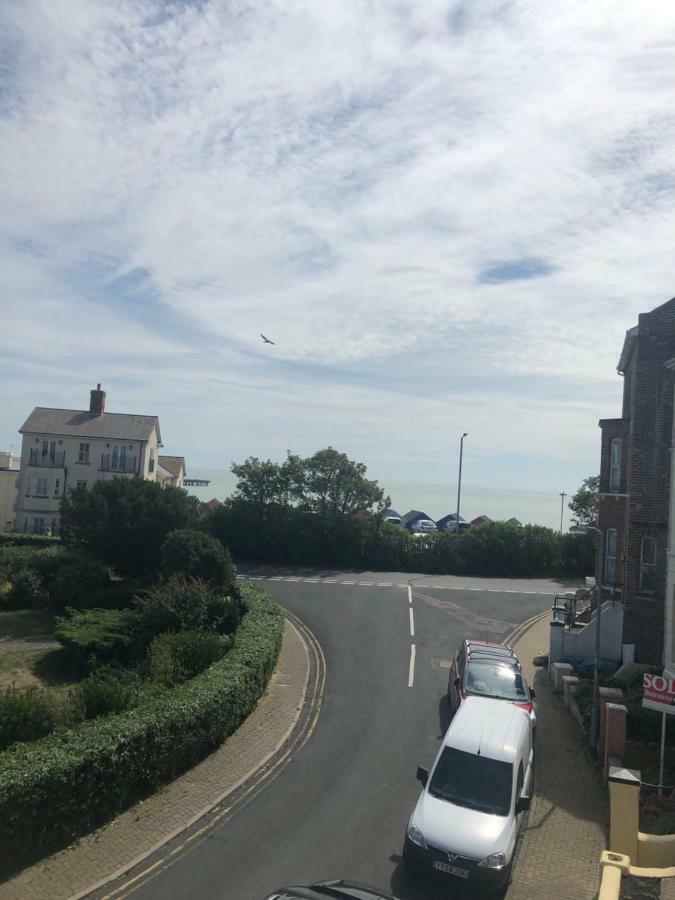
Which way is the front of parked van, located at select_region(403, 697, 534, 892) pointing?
toward the camera

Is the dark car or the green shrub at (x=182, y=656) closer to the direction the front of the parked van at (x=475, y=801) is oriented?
the dark car

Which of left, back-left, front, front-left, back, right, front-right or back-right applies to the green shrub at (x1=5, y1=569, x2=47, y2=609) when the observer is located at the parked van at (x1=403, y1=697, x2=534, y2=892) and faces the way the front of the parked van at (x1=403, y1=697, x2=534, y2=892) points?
back-right

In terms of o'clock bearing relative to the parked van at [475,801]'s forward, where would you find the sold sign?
The sold sign is roughly at 8 o'clock from the parked van.

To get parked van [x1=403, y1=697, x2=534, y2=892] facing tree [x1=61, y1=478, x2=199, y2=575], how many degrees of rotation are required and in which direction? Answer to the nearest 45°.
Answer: approximately 135° to its right

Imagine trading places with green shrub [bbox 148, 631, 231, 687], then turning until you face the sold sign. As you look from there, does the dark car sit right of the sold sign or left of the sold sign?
right

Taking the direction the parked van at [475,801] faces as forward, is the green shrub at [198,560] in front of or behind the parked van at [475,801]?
behind

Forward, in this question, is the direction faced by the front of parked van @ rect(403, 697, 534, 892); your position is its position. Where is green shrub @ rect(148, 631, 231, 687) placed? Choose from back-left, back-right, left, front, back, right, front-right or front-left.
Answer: back-right

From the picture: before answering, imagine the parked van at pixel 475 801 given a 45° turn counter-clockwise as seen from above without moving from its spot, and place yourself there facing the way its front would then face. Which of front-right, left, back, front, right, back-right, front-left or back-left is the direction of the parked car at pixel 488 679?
back-left

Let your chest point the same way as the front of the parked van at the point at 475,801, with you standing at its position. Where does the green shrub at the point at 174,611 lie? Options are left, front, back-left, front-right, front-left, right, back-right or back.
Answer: back-right

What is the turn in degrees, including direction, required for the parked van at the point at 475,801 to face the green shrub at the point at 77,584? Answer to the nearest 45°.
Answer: approximately 135° to its right

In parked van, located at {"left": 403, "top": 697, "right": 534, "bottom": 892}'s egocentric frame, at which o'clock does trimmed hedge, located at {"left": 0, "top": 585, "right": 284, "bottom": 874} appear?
The trimmed hedge is roughly at 3 o'clock from the parked van.

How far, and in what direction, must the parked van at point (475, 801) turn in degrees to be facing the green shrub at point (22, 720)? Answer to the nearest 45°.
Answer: approximately 90° to its right

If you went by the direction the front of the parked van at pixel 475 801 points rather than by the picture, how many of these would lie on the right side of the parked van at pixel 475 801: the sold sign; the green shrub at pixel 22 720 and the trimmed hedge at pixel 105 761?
2

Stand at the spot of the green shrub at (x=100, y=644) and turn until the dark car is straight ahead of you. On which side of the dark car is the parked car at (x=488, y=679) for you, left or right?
left
